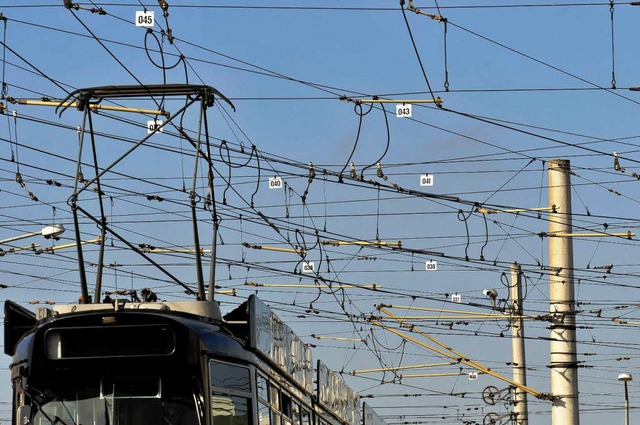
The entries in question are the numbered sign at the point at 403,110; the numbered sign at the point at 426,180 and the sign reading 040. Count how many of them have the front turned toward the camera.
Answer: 3

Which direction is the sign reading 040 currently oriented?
toward the camera

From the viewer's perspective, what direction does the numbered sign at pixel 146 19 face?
toward the camera

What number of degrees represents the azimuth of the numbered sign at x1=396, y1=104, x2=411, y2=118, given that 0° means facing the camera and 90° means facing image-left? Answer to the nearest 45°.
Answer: approximately 0°

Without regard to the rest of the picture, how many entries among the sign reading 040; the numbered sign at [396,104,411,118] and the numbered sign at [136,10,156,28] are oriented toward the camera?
3

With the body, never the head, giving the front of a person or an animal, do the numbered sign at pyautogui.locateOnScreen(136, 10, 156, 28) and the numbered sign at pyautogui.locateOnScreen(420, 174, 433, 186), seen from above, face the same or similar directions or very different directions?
same or similar directions

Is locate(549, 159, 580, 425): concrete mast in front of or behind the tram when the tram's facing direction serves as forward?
behind
